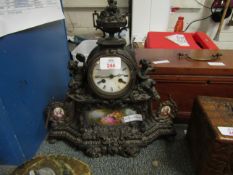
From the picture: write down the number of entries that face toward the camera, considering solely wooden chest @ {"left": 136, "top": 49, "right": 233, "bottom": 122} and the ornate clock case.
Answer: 2

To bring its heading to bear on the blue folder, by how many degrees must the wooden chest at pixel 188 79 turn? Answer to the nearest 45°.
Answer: approximately 45° to its right

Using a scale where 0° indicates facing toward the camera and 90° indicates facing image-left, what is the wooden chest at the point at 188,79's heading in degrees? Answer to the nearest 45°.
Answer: approximately 0°

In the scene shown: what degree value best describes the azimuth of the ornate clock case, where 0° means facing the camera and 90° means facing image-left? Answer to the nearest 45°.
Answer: approximately 0°

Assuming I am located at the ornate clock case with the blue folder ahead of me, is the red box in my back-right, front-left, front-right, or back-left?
back-right

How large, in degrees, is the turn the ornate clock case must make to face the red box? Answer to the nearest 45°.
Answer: approximately 135° to its left
